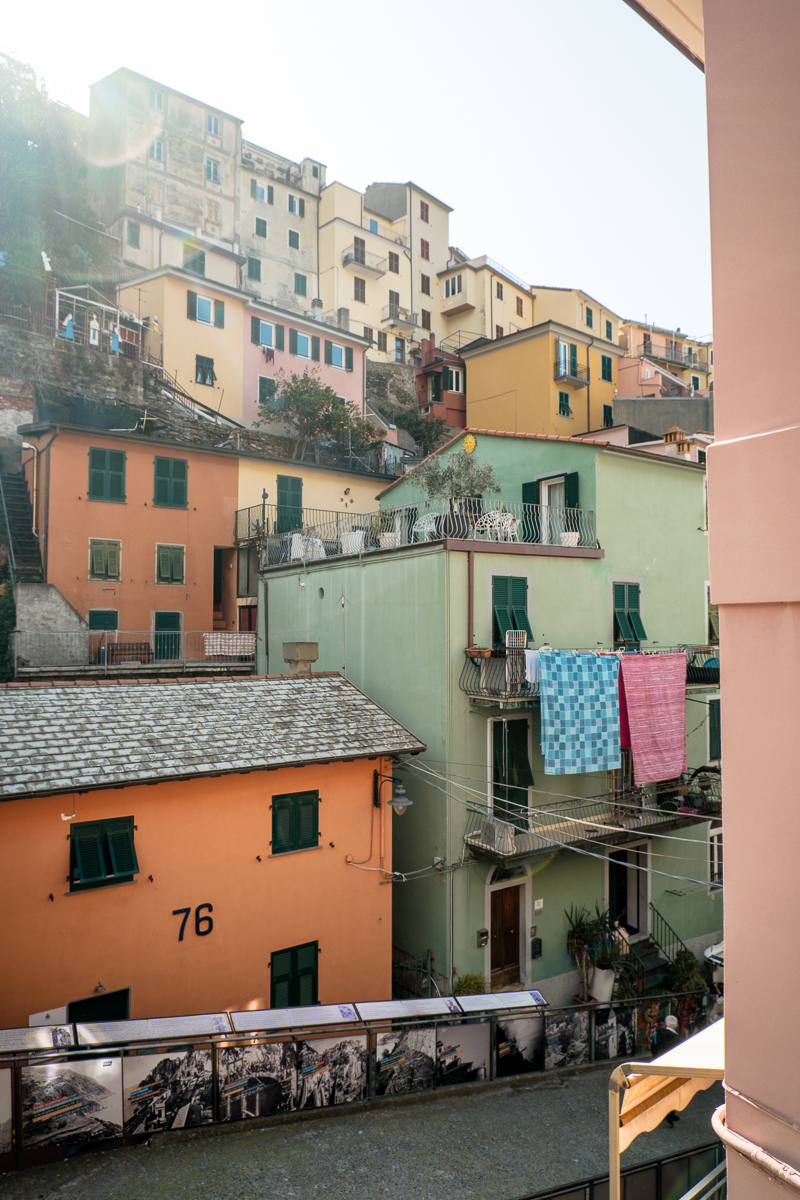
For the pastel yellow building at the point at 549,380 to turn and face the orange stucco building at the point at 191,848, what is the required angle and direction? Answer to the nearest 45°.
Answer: approximately 45° to its right

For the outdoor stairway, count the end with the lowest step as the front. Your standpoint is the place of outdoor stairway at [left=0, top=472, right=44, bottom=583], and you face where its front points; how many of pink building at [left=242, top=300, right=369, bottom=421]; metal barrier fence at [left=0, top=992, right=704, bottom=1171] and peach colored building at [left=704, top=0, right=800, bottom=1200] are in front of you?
2

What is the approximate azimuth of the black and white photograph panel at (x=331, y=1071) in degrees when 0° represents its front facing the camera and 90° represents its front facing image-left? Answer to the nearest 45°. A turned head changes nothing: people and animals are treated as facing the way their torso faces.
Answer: approximately 315°

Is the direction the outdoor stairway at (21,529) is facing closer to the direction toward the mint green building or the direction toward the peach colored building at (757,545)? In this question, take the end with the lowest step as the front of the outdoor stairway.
the peach colored building

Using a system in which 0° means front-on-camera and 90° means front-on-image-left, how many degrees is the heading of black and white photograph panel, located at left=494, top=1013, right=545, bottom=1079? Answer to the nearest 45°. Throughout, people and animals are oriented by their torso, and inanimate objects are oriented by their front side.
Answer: approximately 315°

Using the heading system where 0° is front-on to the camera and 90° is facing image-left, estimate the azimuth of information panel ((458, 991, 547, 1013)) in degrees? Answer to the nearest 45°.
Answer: approximately 315°

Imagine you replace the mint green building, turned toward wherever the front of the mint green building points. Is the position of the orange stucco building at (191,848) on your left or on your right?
on your right

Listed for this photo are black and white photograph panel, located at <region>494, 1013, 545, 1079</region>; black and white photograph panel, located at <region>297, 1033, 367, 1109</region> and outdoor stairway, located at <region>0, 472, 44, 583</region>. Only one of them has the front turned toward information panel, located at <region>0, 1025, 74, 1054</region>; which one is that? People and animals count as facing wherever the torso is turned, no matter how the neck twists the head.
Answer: the outdoor stairway

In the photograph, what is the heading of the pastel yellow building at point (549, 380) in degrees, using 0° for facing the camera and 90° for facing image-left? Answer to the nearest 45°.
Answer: approximately 315°
